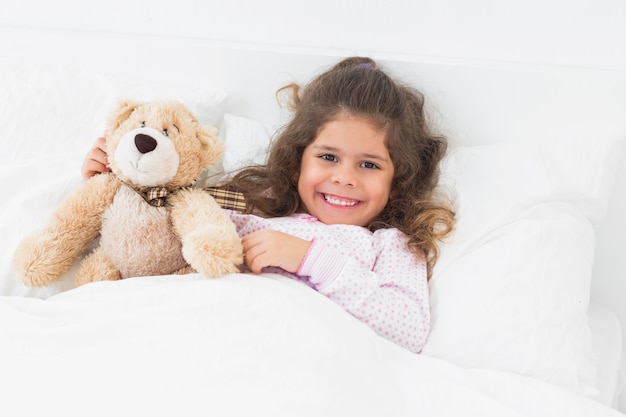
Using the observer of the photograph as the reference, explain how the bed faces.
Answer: facing the viewer

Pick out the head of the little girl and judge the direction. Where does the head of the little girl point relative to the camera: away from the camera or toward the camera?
toward the camera
